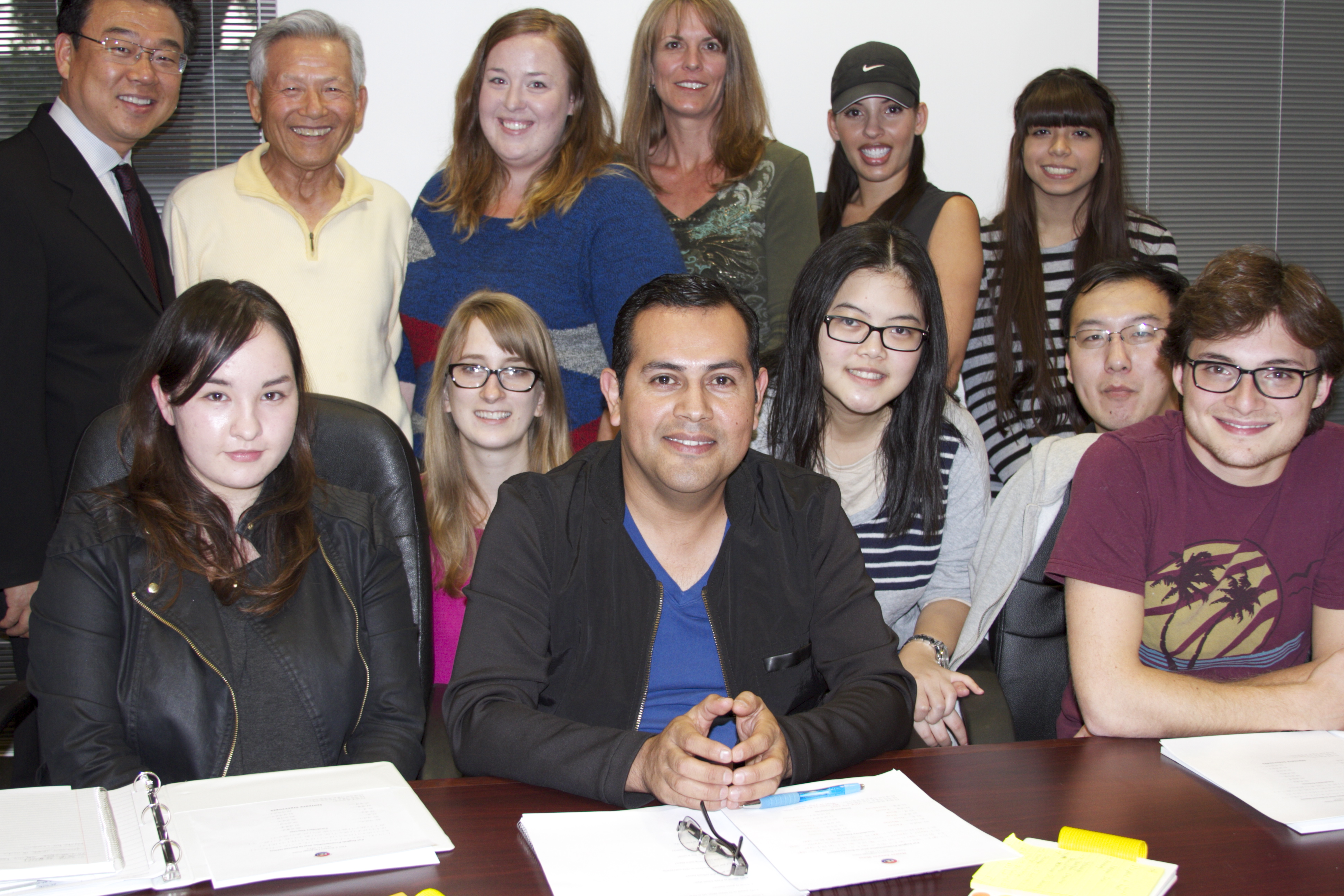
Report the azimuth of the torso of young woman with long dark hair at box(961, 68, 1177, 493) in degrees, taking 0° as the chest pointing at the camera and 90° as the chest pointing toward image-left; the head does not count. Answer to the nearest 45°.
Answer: approximately 0°

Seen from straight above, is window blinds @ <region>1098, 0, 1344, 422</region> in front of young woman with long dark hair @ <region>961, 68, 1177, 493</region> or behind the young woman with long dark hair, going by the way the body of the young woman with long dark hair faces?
behind

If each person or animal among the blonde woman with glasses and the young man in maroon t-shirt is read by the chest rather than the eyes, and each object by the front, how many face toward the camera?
2

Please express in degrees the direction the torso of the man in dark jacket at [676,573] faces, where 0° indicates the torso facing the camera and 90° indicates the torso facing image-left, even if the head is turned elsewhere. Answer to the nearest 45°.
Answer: approximately 0°

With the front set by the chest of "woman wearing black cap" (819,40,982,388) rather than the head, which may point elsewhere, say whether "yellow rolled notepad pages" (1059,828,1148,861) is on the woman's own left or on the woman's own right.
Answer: on the woman's own left
